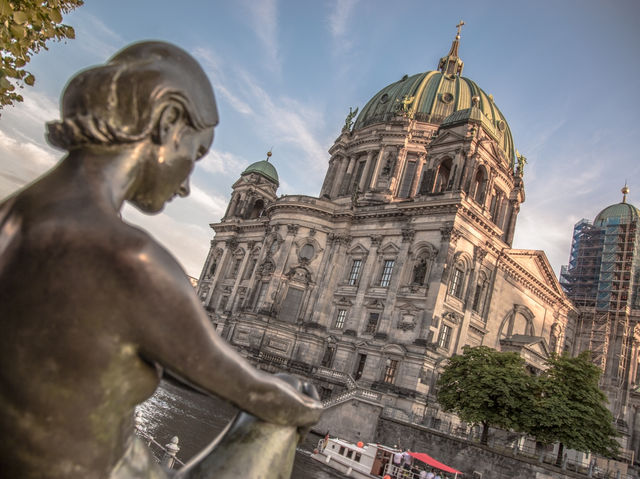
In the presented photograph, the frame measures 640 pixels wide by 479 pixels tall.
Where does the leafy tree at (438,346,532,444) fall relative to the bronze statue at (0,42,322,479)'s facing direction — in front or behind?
in front

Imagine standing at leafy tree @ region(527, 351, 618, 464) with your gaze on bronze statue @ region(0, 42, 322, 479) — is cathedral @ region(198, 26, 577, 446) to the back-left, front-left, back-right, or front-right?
back-right

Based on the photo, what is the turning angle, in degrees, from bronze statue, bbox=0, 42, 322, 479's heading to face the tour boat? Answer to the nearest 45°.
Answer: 0° — it already faces it

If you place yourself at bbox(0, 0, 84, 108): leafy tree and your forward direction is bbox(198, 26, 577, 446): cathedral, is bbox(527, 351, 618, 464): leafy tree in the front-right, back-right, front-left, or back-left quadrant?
front-right

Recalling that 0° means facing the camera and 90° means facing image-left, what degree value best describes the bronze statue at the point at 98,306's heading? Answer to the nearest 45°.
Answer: approximately 225°

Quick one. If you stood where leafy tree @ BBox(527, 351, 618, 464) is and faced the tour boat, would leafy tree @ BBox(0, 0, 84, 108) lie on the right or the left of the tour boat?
left

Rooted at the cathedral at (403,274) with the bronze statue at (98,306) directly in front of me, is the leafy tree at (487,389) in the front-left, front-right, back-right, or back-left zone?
front-left

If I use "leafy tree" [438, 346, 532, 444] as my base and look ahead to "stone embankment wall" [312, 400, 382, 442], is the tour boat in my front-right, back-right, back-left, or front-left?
front-left
